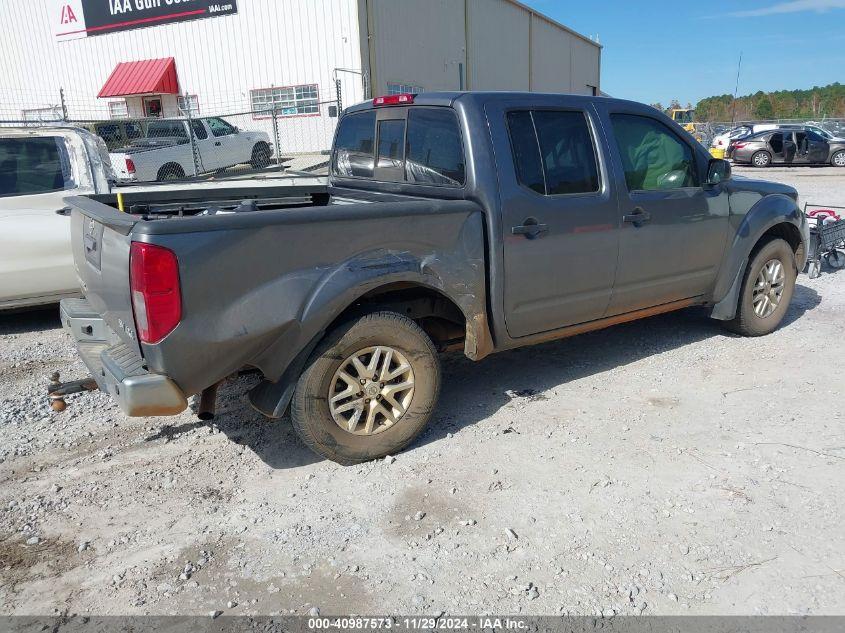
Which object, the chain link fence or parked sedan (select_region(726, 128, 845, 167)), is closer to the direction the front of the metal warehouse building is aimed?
the chain link fence

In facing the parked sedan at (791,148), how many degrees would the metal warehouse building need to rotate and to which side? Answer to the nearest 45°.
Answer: approximately 135° to its left

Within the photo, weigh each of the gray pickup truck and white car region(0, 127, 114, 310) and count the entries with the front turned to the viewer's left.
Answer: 1

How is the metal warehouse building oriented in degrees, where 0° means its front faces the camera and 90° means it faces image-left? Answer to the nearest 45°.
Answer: approximately 45°

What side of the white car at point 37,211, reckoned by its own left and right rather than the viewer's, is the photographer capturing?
left

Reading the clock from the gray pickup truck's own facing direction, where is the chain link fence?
The chain link fence is roughly at 10 o'clock from the gray pickup truck.

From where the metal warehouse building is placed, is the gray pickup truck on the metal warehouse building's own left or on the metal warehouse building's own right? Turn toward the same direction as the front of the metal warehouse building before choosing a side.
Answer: on the metal warehouse building's own left

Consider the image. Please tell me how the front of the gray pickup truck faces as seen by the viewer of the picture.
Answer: facing away from the viewer and to the right of the viewer

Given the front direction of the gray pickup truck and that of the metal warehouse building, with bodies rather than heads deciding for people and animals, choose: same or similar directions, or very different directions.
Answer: very different directions

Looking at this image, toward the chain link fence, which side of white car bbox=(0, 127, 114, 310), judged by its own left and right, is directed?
right
